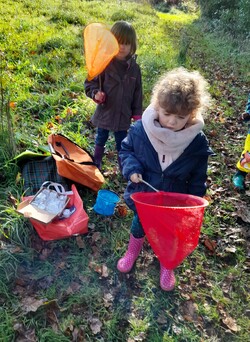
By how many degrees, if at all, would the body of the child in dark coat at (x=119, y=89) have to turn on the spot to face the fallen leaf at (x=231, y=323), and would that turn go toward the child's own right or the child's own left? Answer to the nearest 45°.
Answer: approximately 45° to the child's own left

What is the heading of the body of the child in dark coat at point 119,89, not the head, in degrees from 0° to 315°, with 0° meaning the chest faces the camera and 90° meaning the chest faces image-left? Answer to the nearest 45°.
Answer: approximately 0°

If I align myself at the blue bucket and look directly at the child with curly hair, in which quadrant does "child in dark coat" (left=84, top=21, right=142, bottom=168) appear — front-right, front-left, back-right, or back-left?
back-left

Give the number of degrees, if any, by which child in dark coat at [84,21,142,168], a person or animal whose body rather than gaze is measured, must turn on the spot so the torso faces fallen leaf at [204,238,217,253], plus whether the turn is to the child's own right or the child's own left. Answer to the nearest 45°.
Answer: approximately 45° to the child's own left

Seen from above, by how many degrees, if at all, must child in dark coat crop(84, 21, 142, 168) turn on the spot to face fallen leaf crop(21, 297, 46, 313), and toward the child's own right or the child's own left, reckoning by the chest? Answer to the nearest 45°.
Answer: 0° — they already face it
